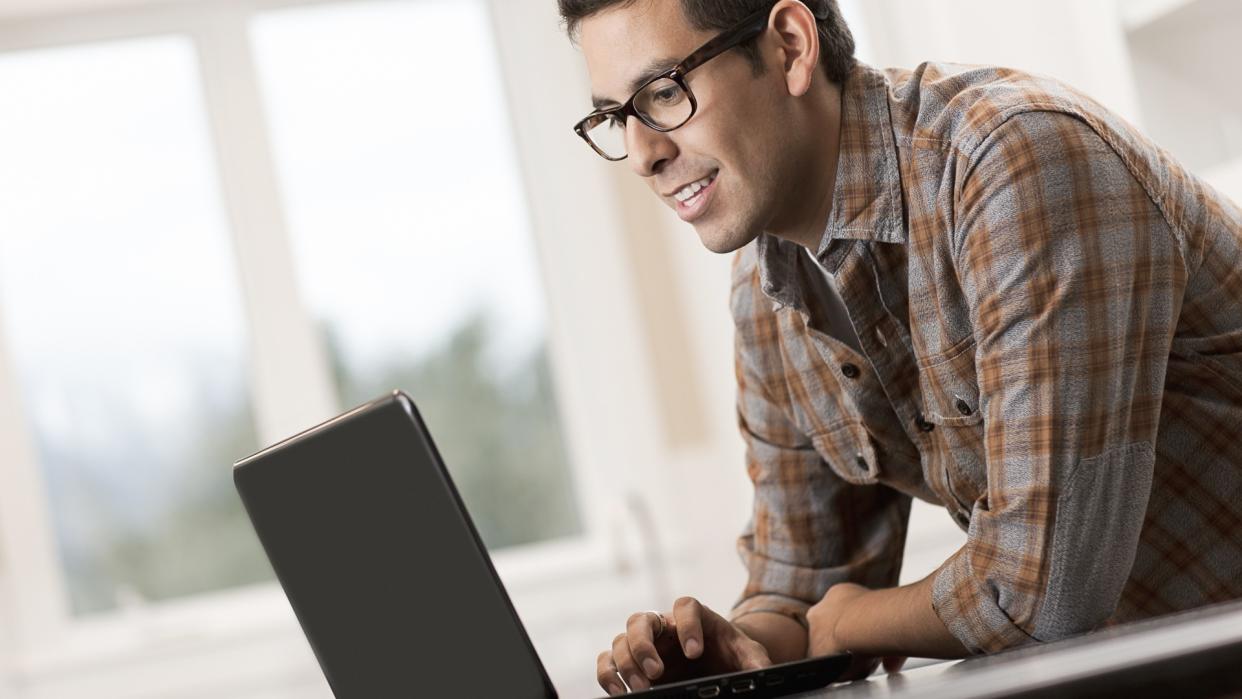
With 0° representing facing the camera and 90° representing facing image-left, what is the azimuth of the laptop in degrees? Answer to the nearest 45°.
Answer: approximately 225°

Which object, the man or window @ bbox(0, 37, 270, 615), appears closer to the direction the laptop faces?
the man

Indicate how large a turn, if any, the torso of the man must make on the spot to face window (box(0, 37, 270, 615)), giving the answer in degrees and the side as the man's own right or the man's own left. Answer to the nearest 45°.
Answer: approximately 90° to the man's own right

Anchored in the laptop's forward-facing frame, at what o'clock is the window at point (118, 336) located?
The window is roughly at 10 o'clock from the laptop.

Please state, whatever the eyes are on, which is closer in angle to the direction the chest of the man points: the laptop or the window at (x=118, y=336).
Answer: the laptop

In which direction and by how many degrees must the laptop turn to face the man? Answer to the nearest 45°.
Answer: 0° — it already faces them

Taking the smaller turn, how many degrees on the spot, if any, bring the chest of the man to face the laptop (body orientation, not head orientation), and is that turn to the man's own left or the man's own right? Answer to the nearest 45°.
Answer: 0° — they already face it

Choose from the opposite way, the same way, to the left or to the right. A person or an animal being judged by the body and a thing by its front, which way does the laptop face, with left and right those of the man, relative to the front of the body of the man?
the opposite way

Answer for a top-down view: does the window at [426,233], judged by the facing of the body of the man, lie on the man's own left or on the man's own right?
on the man's own right
